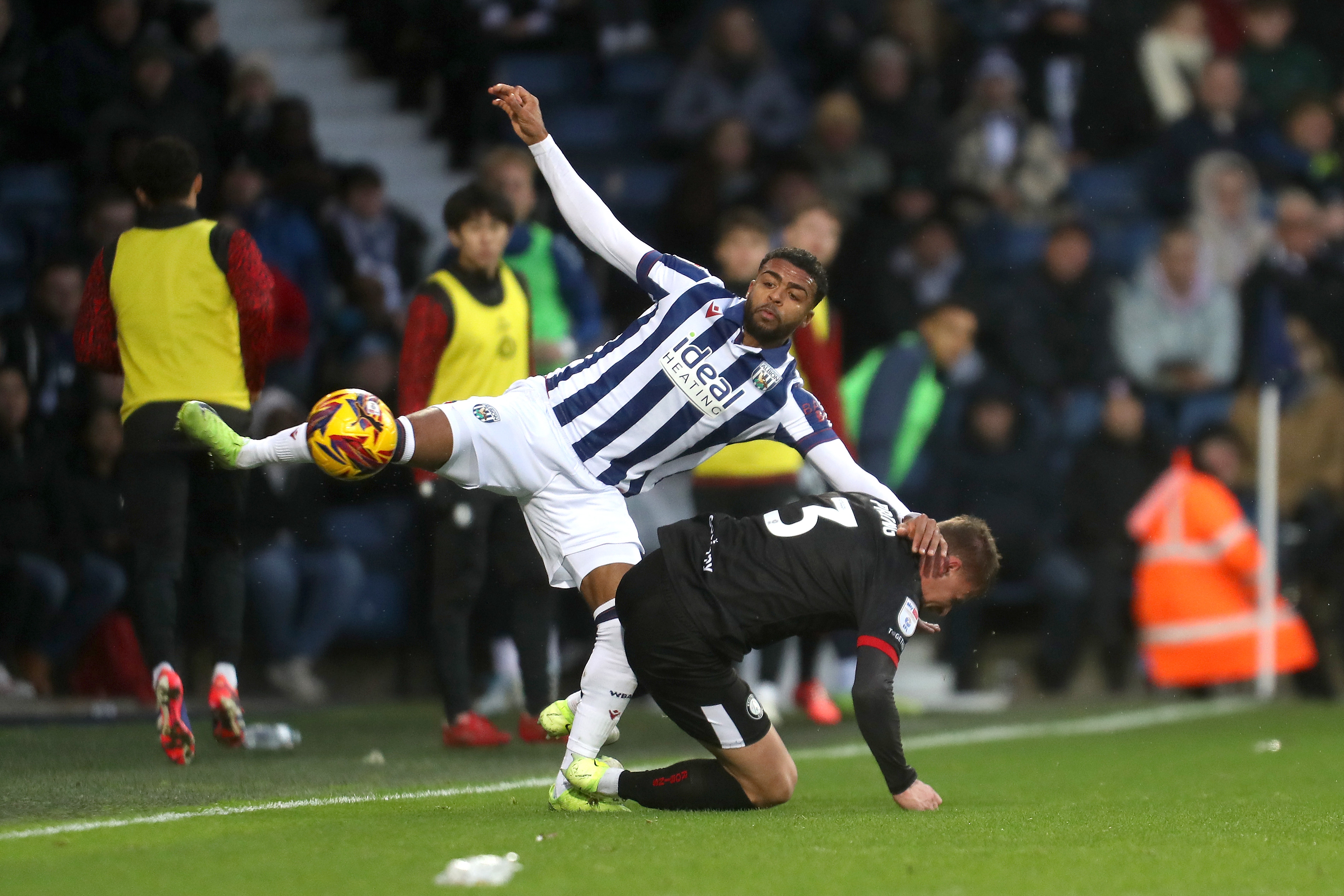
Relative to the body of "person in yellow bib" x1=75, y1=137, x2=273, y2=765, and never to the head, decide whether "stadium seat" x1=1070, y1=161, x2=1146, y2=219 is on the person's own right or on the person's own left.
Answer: on the person's own right

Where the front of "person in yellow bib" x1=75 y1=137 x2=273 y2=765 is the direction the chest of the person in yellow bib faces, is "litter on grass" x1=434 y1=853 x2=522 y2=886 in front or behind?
behind

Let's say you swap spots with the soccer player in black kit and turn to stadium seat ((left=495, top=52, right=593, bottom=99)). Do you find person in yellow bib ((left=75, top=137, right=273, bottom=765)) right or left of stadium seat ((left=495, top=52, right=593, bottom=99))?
left

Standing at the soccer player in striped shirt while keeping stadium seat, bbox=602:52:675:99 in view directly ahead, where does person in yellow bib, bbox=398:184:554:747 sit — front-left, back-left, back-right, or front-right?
front-left

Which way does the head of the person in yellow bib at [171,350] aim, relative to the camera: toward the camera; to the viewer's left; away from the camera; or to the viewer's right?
away from the camera

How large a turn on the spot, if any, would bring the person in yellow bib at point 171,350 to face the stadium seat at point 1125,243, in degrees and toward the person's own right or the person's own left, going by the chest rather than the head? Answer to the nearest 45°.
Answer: approximately 45° to the person's own right

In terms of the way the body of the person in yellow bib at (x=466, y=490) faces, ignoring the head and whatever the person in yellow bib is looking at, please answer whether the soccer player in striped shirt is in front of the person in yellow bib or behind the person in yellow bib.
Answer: in front

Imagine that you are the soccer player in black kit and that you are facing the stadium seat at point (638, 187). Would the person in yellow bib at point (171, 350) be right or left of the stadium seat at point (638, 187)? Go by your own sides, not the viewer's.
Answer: left

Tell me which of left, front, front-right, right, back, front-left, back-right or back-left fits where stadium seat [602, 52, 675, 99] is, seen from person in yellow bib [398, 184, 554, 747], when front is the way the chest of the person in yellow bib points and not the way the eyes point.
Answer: back-left

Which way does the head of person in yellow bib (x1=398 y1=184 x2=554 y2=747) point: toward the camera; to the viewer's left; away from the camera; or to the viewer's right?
toward the camera

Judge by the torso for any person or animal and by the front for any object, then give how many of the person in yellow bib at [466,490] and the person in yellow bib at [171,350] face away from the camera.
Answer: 1

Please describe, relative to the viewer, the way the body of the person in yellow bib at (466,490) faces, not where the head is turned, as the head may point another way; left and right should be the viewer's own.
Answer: facing the viewer and to the right of the viewer

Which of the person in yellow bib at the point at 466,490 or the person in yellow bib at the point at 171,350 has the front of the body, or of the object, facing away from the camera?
the person in yellow bib at the point at 171,350

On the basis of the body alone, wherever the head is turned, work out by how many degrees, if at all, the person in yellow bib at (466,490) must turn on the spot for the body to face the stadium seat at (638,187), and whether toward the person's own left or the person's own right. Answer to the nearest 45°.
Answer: approximately 135° to the person's own left

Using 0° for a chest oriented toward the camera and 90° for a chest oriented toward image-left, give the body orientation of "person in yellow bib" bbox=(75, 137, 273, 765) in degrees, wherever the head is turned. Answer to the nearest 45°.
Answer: approximately 180°
